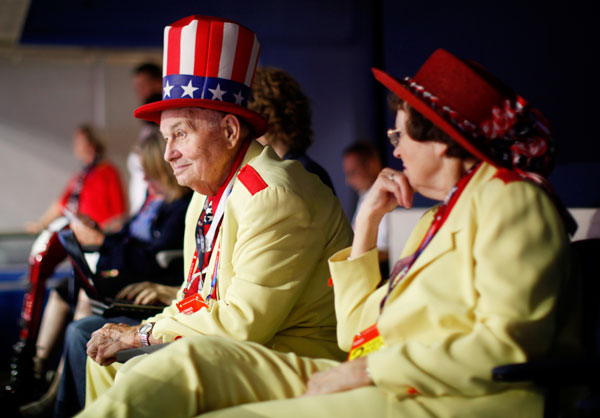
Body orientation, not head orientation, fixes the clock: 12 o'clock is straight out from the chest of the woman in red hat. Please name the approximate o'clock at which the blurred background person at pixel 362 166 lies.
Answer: The blurred background person is roughly at 3 o'clock from the woman in red hat.

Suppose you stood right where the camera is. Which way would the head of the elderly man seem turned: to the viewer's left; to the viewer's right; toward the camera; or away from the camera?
to the viewer's left

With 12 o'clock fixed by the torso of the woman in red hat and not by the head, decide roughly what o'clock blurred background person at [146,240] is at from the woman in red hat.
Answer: The blurred background person is roughly at 2 o'clock from the woman in red hat.

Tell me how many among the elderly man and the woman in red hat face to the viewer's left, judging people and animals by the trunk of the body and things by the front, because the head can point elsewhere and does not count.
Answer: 2

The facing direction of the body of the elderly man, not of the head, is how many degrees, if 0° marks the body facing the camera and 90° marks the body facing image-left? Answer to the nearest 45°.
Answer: approximately 90°

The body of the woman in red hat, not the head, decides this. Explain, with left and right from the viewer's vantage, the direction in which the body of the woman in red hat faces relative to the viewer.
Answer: facing to the left of the viewer

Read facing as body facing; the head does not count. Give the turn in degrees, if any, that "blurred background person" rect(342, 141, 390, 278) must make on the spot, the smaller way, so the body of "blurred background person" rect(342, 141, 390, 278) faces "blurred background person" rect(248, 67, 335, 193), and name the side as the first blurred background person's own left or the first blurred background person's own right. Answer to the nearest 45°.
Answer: approximately 45° to the first blurred background person's own left

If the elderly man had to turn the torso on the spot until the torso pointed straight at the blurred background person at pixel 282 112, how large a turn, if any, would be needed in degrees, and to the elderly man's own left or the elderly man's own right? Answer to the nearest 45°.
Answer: approximately 90° to the elderly man's own right
